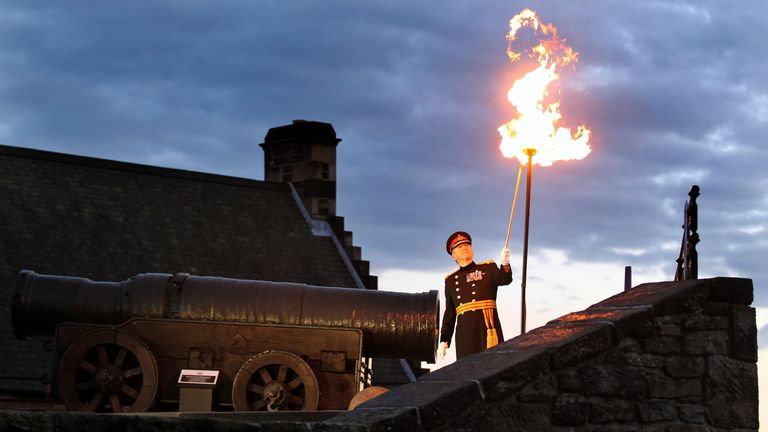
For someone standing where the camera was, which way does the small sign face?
facing the viewer

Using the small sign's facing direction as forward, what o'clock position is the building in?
The building is roughly at 6 o'clock from the small sign.

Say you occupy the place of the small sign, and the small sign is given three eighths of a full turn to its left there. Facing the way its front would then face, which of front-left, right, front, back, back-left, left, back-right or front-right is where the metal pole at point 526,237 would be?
front-right

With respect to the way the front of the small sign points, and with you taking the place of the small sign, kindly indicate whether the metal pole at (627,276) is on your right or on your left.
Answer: on your left

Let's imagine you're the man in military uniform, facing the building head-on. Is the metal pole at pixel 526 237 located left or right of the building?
right
